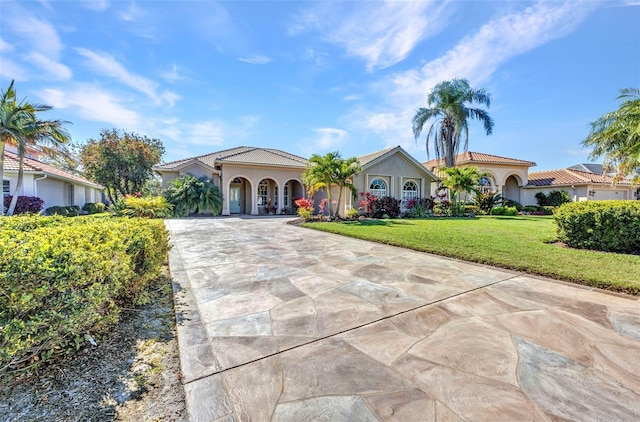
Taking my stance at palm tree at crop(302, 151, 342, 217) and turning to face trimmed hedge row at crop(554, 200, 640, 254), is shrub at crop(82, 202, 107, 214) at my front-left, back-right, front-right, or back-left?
back-right

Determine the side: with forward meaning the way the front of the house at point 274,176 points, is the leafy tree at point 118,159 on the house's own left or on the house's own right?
on the house's own right

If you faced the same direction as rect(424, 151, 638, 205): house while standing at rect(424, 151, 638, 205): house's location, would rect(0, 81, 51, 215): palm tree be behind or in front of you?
in front

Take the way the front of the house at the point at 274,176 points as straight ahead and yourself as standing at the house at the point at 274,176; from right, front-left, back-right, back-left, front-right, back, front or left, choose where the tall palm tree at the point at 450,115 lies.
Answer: left

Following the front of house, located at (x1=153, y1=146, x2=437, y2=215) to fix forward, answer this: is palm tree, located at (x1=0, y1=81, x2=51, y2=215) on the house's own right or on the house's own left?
on the house's own right

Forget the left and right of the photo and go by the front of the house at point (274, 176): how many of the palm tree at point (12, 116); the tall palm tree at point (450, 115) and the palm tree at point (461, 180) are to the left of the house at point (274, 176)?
2

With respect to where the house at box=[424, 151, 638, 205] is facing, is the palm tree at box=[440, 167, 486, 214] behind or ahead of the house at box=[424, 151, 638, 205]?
ahead

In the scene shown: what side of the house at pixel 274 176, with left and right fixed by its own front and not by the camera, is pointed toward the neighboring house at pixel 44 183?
right

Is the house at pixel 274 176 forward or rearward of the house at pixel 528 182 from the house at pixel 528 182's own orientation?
forward

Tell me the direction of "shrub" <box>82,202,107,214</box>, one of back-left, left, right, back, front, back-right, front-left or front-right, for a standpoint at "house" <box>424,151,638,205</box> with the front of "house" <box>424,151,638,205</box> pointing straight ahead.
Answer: front-right

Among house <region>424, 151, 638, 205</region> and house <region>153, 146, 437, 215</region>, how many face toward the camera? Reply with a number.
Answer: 2

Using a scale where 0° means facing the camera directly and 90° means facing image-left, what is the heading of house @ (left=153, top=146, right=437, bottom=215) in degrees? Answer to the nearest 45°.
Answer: approximately 0°
